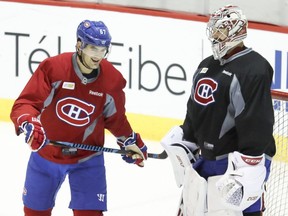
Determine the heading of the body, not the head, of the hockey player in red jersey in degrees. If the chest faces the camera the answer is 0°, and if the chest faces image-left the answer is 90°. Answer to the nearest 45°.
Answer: approximately 0°

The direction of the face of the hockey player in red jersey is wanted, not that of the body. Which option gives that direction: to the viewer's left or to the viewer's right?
to the viewer's right
